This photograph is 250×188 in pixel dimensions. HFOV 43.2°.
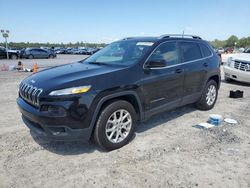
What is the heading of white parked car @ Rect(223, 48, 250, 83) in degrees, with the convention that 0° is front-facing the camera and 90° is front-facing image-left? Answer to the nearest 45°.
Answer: approximately 45°

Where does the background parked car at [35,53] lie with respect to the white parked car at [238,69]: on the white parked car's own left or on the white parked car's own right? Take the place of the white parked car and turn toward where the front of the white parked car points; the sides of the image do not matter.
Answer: on the white parked car's own right

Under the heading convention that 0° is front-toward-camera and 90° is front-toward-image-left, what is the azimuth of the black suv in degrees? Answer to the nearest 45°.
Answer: approximately 45°

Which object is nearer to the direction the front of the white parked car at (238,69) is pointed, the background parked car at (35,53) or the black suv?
the black suv

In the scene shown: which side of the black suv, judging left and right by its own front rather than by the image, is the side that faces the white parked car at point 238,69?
back
